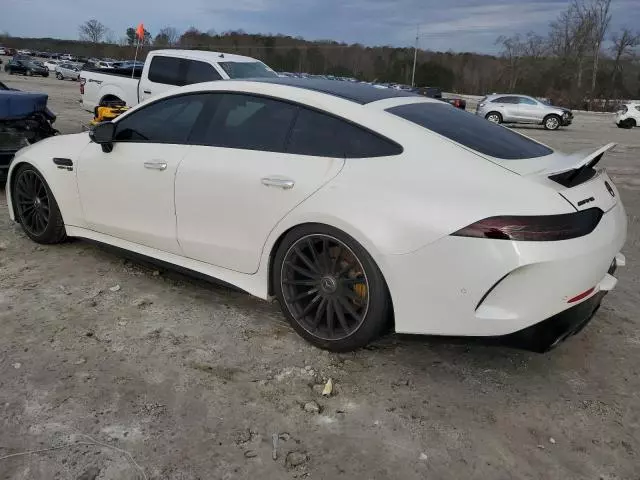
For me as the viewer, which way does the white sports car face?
facing away from the viewer and to the left of the viewer

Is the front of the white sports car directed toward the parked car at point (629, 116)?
no

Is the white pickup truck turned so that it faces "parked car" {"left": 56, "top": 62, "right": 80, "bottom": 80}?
no

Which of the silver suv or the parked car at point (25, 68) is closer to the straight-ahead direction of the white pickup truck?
the silver suv

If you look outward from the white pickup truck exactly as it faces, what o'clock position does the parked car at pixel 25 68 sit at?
The parked car is roughly at 7 o'clock from the white pickup truck.

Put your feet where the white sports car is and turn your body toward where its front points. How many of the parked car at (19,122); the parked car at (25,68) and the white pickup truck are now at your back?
0

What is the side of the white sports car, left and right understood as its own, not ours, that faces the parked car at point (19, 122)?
front

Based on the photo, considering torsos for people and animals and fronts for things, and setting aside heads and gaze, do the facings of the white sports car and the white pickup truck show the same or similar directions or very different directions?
very different directions

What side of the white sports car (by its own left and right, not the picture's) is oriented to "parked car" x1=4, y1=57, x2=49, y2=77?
front

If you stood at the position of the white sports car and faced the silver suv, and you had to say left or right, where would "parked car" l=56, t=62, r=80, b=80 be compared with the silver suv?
left

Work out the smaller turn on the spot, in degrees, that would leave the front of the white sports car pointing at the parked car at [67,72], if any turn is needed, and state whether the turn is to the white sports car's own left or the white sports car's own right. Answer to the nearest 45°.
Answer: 0° — it already faces it
